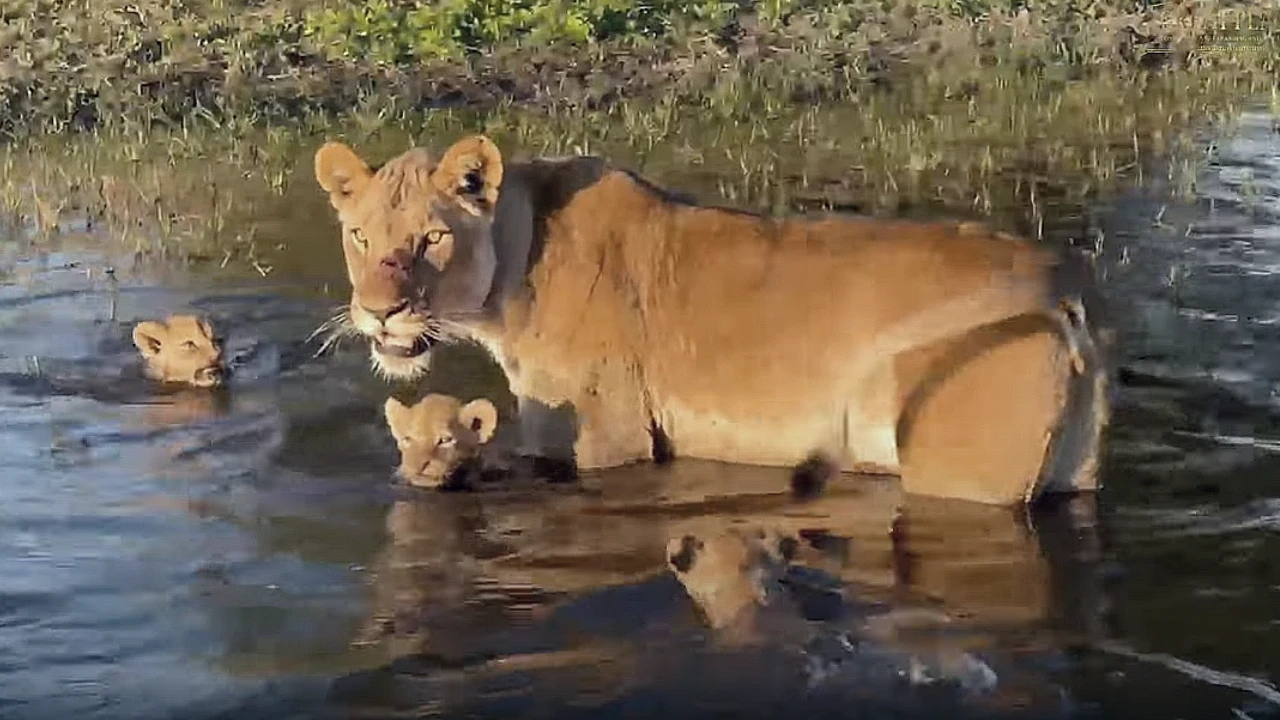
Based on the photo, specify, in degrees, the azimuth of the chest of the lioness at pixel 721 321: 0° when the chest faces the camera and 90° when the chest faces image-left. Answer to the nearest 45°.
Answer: approximately 90°

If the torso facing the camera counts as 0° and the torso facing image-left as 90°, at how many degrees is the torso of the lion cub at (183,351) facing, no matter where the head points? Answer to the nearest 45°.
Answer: approximately 315°

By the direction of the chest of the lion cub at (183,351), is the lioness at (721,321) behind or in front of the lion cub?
in front

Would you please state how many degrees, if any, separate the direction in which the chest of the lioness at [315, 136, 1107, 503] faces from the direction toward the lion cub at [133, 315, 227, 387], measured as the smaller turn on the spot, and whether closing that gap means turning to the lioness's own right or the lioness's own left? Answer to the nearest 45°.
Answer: approximately 45° to the lioness's own right

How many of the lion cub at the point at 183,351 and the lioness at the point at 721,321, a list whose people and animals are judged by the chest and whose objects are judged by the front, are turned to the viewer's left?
1
